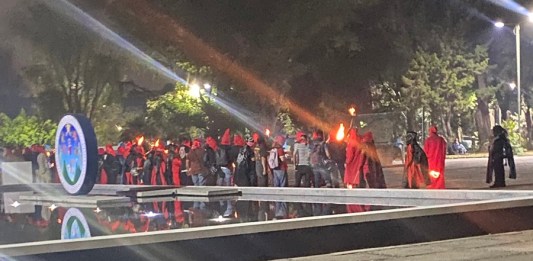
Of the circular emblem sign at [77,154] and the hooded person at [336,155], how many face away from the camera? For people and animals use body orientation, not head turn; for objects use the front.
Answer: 1

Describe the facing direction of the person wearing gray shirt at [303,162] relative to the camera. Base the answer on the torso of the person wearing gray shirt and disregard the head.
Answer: away from the camera

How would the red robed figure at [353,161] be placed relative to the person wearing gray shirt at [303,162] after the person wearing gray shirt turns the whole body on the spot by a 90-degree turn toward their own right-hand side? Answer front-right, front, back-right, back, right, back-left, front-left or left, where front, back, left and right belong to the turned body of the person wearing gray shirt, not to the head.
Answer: front-right

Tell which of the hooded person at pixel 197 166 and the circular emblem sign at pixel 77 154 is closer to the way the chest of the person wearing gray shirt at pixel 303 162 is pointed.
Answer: the hooded person

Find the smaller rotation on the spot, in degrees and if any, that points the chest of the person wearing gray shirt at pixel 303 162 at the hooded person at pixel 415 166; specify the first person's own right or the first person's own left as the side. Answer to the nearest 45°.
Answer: approximately 135° to the first person's own right

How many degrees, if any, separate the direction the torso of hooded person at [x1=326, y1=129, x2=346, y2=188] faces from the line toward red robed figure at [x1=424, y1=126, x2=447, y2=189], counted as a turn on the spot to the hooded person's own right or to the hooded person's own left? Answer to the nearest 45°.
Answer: approximately 135° to the hooded person's own right

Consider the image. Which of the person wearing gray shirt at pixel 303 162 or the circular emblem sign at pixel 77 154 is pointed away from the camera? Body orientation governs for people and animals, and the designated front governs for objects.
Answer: the person wearing gray shirt

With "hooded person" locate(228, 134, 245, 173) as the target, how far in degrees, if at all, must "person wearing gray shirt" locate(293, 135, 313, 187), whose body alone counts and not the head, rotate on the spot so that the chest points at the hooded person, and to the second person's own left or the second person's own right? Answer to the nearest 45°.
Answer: approximately 45° to the second person's own left

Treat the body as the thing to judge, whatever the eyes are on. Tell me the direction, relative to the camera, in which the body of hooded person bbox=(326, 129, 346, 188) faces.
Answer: away from the camera

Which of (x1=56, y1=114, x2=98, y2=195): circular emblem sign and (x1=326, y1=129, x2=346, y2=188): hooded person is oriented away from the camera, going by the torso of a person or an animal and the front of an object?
the hooded person
